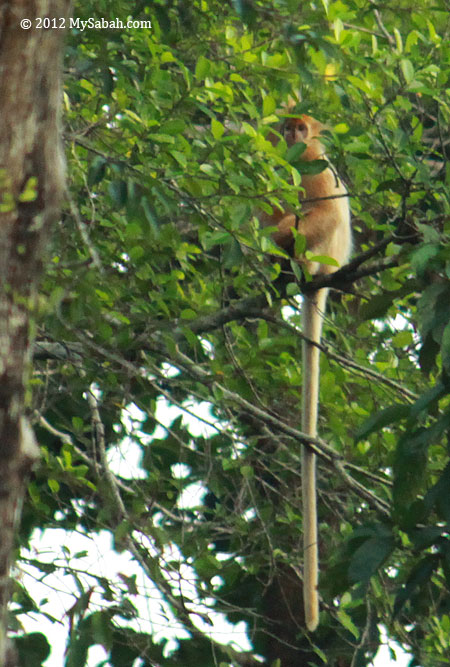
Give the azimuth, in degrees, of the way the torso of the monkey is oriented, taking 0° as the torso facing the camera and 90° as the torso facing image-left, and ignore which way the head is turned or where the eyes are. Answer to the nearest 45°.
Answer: approximately 90°
